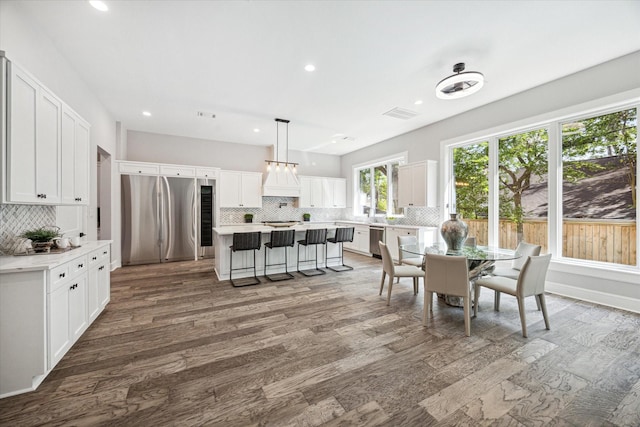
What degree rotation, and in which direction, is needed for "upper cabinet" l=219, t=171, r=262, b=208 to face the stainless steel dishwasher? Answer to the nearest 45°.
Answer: approximately 90° to its left

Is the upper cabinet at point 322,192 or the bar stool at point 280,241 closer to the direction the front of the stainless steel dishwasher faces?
the bar stool

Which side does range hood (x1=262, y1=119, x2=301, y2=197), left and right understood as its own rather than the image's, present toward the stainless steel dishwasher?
left

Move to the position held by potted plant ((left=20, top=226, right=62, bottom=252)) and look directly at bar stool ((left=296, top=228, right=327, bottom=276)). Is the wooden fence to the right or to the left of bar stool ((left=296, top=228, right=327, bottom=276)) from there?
right

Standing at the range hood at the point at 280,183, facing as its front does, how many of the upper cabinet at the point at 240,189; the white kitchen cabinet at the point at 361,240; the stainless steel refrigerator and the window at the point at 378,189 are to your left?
2

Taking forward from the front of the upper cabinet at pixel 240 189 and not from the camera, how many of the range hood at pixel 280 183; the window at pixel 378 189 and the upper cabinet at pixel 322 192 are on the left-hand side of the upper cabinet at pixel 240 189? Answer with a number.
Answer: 3

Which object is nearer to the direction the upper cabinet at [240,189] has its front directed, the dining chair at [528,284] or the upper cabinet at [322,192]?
the dining chair

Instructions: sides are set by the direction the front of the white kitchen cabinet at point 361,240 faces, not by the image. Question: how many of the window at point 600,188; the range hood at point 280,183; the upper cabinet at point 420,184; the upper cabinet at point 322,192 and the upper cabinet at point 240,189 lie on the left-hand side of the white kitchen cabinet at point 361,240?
2

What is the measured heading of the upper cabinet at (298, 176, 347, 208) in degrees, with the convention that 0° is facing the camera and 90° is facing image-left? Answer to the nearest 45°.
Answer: approximately 0°
